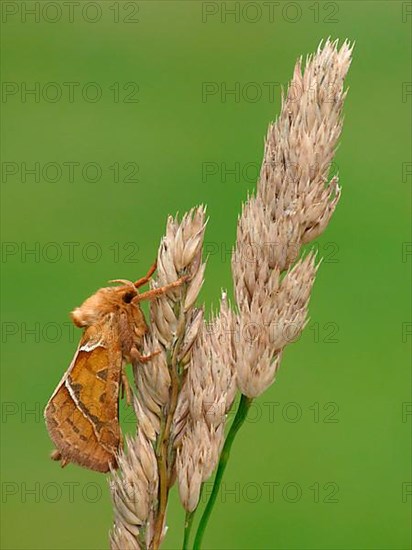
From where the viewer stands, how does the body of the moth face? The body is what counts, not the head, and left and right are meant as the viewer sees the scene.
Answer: facing to the right of the viewer
